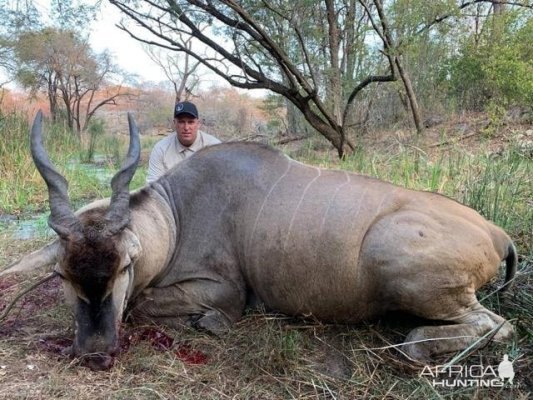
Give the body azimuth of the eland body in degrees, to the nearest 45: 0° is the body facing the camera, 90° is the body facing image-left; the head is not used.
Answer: approximately 90°

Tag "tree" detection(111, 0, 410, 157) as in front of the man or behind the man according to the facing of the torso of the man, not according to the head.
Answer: behind

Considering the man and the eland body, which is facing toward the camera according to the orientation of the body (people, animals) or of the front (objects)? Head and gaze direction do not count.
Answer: the man

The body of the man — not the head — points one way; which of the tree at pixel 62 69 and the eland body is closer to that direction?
the eland body

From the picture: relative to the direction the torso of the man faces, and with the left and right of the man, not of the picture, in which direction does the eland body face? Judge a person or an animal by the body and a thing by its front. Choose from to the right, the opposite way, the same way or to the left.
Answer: to the right

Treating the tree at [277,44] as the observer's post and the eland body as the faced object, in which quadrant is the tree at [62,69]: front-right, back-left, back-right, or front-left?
back-right

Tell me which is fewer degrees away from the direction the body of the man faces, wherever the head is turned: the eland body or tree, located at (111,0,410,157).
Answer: the eland body

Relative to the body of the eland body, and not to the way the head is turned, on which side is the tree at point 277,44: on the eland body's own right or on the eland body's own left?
on the eland body's own right

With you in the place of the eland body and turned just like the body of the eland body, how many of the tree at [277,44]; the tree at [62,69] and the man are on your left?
0

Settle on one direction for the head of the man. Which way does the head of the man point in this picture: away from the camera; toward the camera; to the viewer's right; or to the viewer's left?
toward the camera

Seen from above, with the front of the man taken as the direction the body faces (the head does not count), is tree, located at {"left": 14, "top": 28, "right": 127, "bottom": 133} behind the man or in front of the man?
behind

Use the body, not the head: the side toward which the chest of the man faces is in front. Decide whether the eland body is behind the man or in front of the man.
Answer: in front

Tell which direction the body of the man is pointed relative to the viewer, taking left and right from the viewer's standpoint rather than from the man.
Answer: facing the viewer

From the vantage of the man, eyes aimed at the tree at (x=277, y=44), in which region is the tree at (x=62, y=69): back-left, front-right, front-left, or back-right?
front-left

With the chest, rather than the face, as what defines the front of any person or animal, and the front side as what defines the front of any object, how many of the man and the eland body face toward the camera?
1
